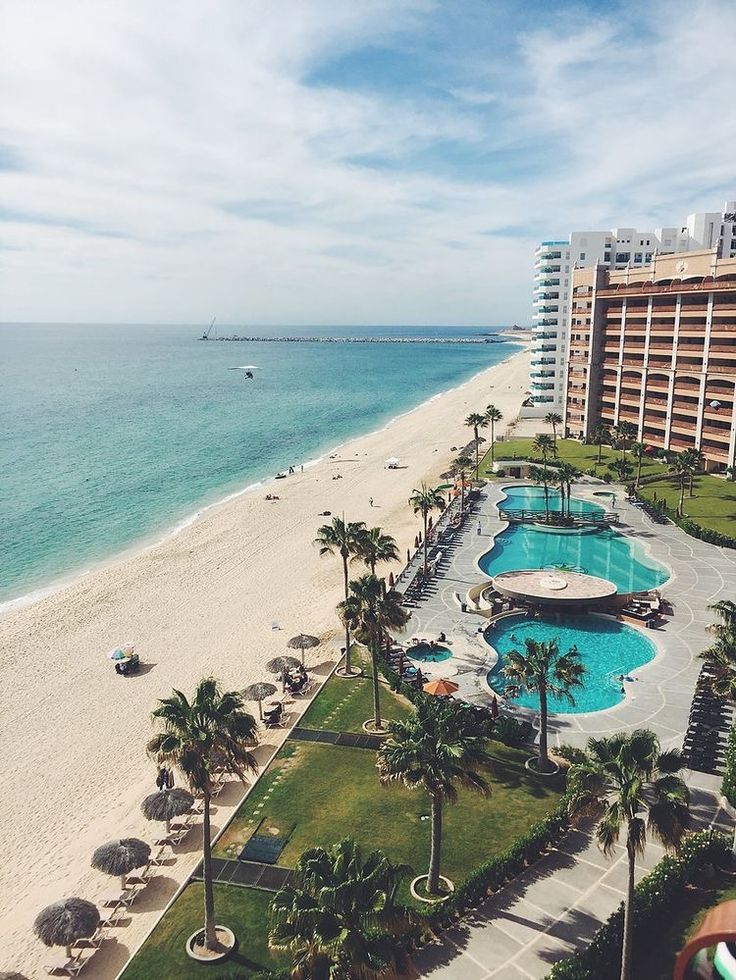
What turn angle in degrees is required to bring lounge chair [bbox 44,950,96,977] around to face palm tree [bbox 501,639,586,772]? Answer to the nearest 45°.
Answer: approximately 180°

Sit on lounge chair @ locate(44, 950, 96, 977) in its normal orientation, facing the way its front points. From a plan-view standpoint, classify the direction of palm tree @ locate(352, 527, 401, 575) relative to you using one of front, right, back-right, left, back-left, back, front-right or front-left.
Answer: back-right

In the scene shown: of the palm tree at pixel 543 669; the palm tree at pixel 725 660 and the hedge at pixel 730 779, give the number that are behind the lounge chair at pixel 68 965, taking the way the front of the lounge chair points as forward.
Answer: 3

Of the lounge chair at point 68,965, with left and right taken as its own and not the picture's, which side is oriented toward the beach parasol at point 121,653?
right

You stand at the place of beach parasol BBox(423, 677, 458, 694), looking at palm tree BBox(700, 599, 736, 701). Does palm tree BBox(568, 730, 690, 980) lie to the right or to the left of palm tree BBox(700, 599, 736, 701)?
right

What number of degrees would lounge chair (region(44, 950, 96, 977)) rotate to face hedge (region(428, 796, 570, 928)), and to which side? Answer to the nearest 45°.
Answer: approximately 180°

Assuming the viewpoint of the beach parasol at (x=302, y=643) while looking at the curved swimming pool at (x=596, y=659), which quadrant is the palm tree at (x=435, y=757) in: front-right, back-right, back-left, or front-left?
front-right

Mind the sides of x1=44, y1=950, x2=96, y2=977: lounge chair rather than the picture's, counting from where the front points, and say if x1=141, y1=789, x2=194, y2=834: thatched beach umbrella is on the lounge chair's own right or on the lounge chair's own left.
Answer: on the lounge chair's own right

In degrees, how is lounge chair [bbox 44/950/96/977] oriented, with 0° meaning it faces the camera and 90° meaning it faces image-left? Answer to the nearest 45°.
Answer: approximately 90°

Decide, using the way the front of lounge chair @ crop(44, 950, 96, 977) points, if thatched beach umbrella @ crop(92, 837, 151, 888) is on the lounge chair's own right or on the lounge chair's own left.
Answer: on the lounge chair's own right

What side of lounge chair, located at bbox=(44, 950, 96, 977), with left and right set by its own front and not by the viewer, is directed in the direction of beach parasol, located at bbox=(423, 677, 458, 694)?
back

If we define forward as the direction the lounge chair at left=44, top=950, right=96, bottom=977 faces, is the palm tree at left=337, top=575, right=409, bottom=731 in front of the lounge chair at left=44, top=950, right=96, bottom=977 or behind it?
behind

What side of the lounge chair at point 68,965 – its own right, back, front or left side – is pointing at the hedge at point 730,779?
back

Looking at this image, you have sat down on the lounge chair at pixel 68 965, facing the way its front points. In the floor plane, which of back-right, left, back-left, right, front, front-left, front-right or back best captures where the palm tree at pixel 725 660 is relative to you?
back

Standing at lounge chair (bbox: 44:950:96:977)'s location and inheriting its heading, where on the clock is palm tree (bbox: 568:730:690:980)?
The palm tree is roughly at 7 o'clock from the lounge chair.

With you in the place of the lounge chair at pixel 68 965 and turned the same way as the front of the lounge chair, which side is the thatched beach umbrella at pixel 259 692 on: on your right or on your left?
on your right
